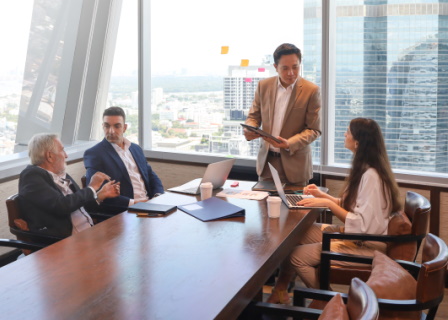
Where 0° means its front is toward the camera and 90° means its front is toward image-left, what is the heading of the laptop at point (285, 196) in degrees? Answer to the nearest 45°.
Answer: approximately 270°

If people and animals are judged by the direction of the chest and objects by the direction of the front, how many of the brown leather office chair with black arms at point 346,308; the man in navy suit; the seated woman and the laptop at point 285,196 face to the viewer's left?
2

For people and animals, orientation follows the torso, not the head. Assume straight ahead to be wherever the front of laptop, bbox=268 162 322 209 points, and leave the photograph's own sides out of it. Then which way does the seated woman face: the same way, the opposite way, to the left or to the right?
the opposite way

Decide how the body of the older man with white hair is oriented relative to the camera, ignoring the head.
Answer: to the viewer's right

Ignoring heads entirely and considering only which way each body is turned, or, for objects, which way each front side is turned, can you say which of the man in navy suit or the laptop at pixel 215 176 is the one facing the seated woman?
the man in navy suit

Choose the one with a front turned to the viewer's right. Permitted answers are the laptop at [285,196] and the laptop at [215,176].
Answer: the laptop at [285,196]

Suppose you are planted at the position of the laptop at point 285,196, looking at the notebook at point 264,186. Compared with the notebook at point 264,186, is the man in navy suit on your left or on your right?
left

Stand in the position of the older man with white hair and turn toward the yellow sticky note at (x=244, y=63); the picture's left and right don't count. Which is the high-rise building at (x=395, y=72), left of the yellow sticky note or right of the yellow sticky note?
right

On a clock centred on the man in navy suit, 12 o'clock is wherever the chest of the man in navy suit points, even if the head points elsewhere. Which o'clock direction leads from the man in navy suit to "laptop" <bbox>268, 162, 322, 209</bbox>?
The laptop is roughly at 12 o'clock from the man in navy suit.

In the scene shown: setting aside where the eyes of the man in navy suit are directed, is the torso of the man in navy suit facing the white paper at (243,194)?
yes

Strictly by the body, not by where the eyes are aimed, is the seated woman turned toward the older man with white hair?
yes
